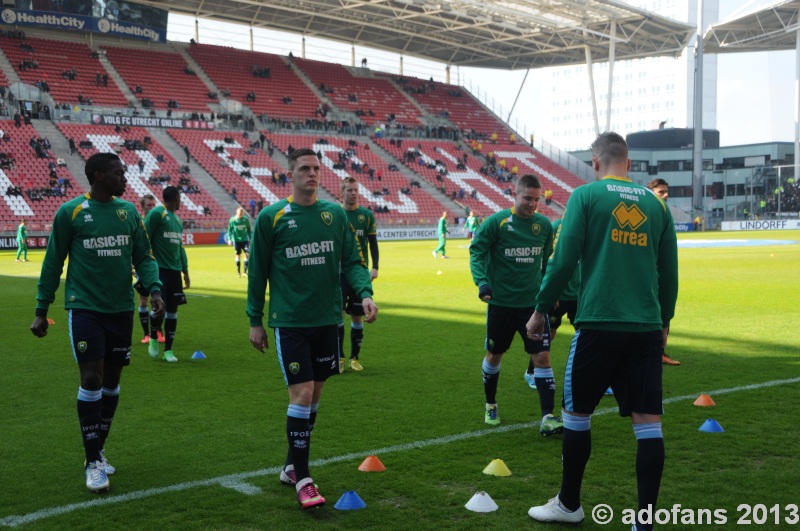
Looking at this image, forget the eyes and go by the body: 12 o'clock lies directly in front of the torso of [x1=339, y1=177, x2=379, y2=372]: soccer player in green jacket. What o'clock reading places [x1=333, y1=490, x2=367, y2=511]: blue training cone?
The blue training cone is roughly at 12 o'clock from the soccer player in green jacket.

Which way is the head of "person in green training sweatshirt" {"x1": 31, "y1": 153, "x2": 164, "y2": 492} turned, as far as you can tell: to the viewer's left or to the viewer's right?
to the viewer's right

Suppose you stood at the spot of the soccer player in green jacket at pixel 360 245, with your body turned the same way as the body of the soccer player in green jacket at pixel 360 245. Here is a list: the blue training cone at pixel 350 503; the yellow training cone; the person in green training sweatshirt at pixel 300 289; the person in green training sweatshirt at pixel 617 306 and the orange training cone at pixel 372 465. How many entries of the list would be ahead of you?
5

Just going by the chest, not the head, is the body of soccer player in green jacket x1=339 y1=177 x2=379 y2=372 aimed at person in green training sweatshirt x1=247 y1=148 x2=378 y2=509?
yes

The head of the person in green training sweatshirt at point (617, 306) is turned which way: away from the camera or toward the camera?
away from the camera

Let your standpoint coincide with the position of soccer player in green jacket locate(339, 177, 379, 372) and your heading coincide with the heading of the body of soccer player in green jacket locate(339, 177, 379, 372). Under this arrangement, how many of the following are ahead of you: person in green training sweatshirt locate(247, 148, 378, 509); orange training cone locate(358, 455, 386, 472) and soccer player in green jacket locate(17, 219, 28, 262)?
2

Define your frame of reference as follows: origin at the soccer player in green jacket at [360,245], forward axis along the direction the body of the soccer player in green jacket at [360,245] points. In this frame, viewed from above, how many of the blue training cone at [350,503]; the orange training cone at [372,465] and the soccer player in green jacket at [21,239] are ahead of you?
2

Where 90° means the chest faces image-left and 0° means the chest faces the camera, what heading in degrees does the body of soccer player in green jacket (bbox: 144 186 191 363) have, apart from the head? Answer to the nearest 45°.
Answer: approximately 315°

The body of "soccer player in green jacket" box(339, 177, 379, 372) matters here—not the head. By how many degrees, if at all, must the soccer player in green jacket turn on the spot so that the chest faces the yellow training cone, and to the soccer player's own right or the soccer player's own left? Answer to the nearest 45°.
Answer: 0° — they already face it

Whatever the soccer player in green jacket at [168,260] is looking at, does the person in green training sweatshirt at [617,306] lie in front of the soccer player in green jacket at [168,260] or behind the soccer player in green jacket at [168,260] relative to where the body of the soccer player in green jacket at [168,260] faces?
in front

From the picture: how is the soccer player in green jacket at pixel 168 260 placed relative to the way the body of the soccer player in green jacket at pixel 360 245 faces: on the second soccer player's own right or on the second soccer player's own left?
on the second soccer player's own right

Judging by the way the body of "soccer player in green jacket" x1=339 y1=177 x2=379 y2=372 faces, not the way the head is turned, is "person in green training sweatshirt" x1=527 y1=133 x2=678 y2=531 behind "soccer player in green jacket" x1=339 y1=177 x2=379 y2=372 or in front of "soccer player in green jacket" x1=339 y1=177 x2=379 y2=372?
in front

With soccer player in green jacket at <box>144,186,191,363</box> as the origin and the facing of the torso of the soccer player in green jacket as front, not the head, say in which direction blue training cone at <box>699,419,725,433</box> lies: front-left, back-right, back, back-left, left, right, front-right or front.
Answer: front

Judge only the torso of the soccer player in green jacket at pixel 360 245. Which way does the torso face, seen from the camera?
toward the camera

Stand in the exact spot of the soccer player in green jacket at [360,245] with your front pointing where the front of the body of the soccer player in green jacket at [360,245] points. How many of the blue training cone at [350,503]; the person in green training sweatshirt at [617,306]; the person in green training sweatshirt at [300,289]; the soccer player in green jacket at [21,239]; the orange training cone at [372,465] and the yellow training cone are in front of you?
5

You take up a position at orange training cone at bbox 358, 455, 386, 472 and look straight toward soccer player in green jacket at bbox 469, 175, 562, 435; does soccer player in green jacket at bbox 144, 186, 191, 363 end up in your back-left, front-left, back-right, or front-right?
front-left
